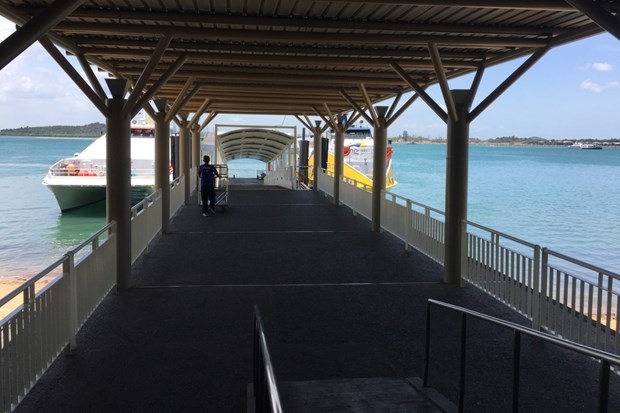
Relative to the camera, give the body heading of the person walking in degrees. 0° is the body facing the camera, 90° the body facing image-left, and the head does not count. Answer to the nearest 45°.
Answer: approximately 180°

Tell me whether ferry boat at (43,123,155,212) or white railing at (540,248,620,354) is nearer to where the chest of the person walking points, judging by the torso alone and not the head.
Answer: the ferry boat

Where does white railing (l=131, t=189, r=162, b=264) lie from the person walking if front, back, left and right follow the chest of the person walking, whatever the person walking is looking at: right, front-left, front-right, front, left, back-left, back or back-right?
back

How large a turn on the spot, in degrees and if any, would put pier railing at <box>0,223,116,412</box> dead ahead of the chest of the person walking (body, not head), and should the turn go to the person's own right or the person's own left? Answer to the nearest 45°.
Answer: approximately 180°

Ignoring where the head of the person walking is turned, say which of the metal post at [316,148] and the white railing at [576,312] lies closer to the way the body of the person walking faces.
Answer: the metal post

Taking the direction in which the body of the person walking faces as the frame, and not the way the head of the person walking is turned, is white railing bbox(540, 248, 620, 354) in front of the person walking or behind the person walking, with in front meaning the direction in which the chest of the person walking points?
behind

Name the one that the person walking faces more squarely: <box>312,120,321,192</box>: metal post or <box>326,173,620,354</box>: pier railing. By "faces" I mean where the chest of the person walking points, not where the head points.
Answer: the metal post

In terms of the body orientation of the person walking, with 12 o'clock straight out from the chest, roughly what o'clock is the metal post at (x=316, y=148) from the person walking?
The metal post is roughly at 1 o'clock from the person walking.

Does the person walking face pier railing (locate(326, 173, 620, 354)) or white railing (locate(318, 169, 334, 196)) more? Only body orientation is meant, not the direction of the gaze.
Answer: the white railing

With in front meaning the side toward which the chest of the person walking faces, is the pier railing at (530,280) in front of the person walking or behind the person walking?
behind

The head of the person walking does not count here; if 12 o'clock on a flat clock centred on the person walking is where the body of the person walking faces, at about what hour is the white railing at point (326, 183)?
The white railing is roughly at 1 o'clock from the person walking.
